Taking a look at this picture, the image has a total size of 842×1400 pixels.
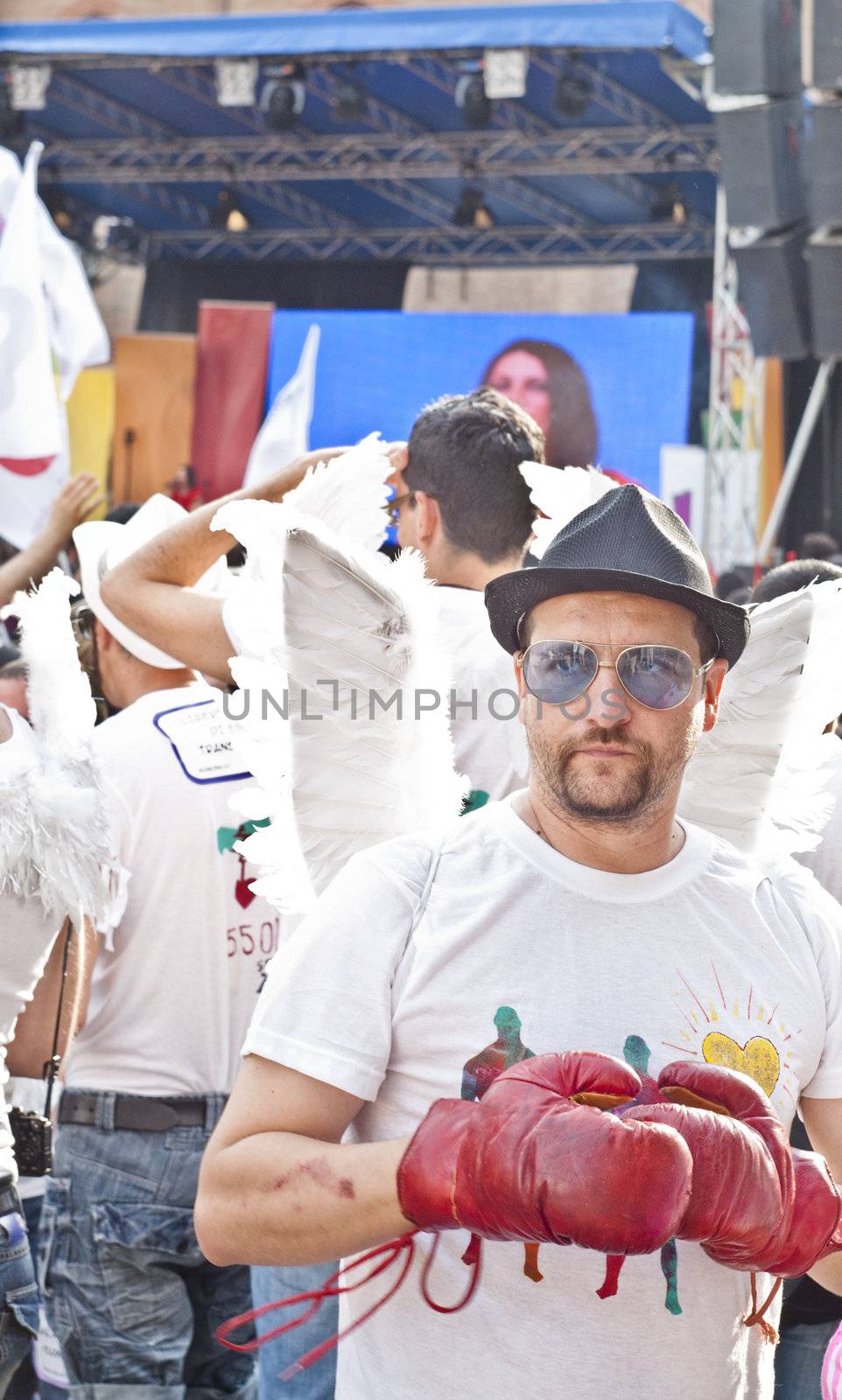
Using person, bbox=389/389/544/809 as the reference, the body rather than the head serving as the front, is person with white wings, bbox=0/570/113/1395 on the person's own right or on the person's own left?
on the person's own left

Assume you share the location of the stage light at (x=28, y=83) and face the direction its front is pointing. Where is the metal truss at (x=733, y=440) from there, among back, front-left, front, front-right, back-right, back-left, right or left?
front-left

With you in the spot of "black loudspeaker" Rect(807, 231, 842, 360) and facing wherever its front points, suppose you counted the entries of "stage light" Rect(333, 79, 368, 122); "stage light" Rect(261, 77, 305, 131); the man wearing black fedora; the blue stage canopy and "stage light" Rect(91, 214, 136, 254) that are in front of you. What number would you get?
1

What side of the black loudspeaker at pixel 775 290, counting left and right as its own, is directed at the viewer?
front

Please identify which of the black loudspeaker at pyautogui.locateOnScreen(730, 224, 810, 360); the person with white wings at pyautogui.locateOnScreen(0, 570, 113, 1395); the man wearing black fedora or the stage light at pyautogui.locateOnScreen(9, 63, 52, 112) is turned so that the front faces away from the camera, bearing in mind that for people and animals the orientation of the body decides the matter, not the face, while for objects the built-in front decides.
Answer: the person with white wings

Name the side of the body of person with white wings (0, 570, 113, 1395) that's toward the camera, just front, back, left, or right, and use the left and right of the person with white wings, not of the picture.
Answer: back

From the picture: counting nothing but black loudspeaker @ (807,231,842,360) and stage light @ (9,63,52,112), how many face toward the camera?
2

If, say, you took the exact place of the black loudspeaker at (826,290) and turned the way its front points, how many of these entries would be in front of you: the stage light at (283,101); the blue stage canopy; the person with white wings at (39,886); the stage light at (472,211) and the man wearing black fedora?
2

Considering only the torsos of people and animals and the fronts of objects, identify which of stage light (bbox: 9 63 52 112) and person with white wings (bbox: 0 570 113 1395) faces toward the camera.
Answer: the stage light

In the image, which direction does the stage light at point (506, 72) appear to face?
toward the camera

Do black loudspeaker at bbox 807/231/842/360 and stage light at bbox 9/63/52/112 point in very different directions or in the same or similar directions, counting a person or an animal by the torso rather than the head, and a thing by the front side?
same or similar directions

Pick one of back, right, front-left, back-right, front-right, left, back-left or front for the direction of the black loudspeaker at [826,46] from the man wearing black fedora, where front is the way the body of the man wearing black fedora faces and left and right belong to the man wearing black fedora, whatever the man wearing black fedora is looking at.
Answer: back

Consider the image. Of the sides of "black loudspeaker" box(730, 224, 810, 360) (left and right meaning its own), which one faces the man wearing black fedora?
front

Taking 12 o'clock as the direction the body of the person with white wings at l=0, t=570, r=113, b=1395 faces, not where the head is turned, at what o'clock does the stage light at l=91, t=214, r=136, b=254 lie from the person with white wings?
The stage light is roughly at 12 o'clock from the person with white wings.

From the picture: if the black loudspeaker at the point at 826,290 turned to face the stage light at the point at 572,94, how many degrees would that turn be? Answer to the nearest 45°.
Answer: approximately 135° to its right

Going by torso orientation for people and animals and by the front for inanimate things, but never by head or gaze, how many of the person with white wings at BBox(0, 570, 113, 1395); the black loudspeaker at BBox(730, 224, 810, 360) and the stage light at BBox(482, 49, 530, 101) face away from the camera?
1

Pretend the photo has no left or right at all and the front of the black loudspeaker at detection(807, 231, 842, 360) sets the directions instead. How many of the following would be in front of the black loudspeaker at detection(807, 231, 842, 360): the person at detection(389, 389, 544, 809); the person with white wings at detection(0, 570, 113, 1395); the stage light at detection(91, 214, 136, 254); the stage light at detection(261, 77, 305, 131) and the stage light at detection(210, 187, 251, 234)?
2
